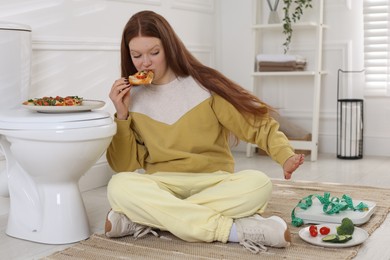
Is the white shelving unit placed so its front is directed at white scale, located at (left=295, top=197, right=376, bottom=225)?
yes

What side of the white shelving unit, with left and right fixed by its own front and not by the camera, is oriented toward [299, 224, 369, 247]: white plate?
front

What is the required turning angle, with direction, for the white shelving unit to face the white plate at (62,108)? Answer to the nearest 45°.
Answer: approximately 45° to its right

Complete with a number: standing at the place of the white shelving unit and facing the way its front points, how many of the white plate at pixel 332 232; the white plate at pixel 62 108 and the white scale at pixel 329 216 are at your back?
0

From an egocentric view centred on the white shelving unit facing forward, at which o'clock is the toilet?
The toilet is roughly at 1 o'clock from the white shelving unit.

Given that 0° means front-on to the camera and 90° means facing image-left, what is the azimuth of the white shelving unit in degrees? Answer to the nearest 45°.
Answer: approximately 0°

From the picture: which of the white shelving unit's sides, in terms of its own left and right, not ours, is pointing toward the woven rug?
front
